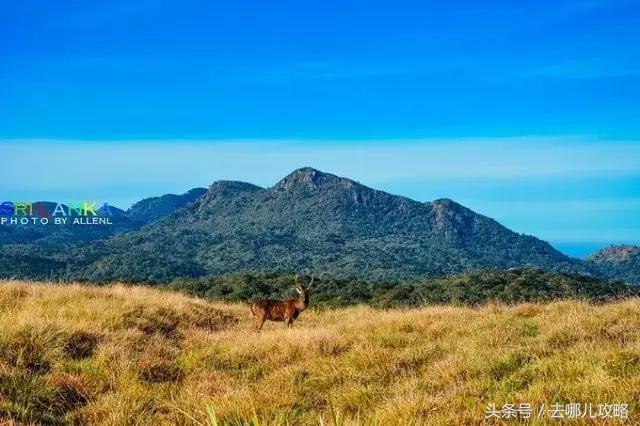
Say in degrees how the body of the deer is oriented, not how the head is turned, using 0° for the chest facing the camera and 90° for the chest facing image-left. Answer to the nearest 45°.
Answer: approximately 270°
